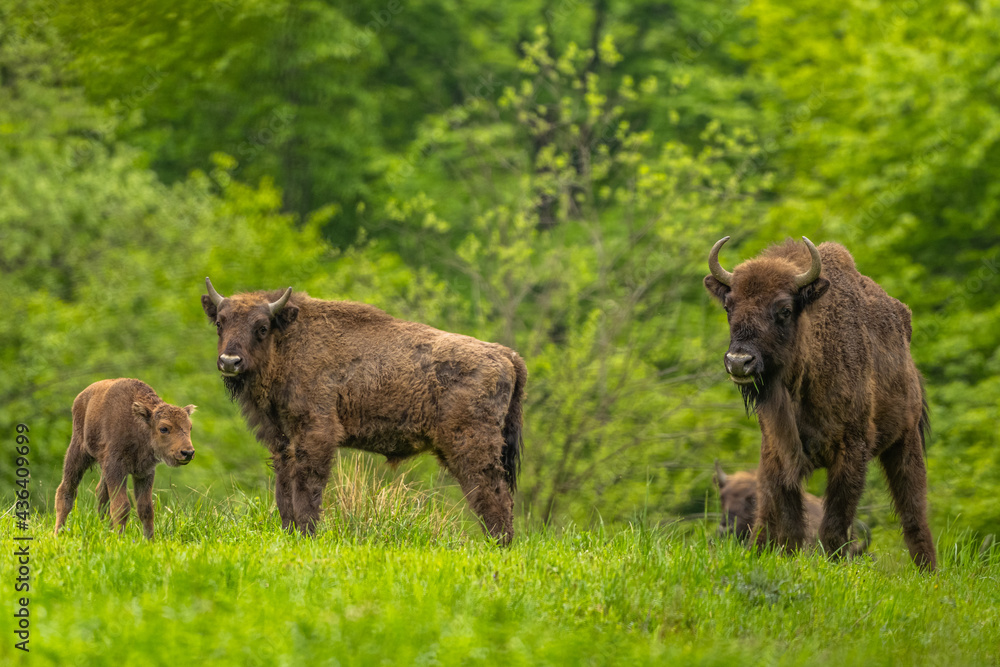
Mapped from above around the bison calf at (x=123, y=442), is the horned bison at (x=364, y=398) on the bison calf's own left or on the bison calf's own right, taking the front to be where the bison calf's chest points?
on the bison calf's own left

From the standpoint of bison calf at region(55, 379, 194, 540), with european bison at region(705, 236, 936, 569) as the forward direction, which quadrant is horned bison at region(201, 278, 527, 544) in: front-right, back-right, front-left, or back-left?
front-left

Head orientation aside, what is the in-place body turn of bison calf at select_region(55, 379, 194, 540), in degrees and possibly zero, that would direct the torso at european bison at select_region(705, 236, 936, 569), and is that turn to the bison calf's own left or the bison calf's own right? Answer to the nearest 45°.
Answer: approximately 45° to the bison calf's own left

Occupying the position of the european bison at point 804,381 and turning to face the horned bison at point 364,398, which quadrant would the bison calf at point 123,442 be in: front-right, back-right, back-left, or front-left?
front-left

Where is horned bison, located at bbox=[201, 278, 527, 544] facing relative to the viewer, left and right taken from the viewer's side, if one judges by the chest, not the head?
facing to the left of the viewer

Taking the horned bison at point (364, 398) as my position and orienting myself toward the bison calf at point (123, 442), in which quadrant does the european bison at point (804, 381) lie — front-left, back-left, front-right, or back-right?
back-left

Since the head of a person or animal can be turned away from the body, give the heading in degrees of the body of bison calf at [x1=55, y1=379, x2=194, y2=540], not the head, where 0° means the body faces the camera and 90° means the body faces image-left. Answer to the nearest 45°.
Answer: approximately 315°

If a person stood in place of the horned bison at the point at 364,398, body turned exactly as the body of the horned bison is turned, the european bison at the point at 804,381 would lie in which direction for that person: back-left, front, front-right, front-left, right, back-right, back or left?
back

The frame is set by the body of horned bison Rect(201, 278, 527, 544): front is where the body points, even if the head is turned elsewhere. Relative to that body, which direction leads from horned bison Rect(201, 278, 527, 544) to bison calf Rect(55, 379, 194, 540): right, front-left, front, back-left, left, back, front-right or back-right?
front-left

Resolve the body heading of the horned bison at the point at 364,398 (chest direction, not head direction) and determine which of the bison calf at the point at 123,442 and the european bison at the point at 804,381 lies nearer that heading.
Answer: the bison calf

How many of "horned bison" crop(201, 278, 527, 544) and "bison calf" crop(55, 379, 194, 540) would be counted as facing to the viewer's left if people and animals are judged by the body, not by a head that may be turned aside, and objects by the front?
1

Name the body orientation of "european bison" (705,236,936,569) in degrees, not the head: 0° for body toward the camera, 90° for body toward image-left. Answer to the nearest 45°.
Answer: approximately 45°

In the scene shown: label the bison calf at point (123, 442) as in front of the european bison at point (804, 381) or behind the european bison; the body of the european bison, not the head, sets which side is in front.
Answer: in front

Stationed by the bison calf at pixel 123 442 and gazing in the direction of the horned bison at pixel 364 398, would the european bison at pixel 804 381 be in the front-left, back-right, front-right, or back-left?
front-right

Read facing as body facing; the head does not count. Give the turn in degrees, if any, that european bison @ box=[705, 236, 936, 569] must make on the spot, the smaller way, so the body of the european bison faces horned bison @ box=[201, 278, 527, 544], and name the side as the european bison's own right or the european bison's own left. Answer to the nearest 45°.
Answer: approximately 45° to the european bison's own right
